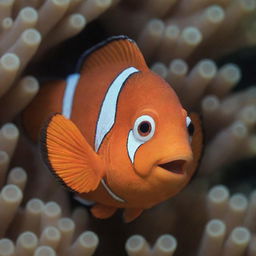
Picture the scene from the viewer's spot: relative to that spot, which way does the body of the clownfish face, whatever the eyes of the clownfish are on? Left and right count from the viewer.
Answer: facing the viewer and to the right of the viewer
